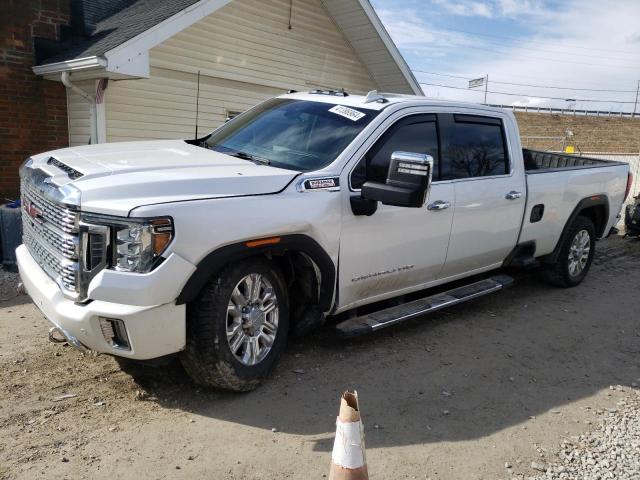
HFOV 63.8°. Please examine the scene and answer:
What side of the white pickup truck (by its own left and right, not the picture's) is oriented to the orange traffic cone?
left

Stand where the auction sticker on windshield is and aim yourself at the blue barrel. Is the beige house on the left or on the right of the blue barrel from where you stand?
right

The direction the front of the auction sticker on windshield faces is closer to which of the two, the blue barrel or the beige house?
the blue barrel

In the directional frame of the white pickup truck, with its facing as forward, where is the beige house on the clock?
The beige house is roughly at 4 o'clock from the white pickup truck.

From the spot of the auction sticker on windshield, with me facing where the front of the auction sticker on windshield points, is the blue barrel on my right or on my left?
on my right

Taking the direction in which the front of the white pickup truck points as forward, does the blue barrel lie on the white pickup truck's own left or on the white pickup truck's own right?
on the white pickup truck's own right

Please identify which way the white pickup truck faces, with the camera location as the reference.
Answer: facing the viewer and to the left of the viewer

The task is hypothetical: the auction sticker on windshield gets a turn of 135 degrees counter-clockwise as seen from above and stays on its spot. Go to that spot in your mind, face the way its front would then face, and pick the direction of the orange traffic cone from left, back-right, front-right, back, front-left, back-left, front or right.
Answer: right

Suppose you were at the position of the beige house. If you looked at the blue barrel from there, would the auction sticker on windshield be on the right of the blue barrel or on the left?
left

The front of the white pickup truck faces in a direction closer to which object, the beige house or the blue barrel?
the blue barrel

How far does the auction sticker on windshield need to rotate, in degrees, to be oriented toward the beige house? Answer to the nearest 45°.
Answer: approximately 90° to its right
